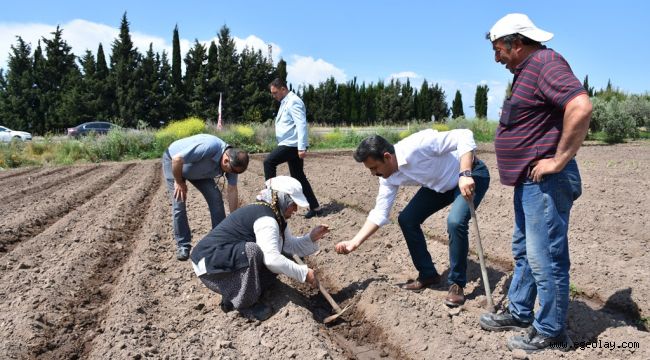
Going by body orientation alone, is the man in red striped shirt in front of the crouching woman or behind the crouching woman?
in front

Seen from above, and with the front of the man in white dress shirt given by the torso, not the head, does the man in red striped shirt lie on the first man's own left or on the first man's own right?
on the first man's own left

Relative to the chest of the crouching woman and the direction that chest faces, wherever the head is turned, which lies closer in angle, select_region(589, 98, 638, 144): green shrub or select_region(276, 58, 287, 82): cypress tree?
the green shrub

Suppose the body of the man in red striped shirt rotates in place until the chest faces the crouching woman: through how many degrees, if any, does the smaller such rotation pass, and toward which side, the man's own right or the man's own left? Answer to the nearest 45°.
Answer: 0° — they already face them

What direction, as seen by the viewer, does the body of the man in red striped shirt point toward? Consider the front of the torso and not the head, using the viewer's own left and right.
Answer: facing to the left of the viewer

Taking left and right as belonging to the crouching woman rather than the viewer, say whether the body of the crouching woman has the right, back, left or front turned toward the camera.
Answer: right

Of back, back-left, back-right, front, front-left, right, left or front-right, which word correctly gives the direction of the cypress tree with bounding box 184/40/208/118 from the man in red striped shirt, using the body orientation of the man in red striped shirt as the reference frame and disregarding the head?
front-right

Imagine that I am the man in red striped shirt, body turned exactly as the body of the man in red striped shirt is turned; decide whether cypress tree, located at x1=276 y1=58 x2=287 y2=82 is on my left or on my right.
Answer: on my right

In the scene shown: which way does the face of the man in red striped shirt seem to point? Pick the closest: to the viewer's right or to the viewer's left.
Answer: to the viewer's left

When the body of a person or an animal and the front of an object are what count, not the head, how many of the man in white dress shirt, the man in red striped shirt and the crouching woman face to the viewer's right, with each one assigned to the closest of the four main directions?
1

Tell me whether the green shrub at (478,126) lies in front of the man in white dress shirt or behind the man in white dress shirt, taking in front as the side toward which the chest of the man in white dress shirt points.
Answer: behind

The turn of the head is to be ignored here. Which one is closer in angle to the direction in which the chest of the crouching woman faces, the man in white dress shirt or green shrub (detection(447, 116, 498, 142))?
the man in white dress shirt

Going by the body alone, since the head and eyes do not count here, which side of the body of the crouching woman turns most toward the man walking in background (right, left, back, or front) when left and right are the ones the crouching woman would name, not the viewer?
left
